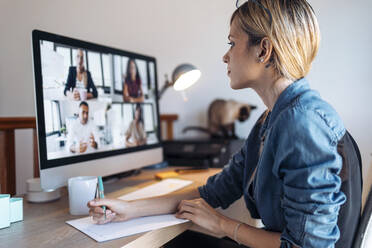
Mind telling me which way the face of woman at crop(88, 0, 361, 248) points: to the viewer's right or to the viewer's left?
to the viewer's left

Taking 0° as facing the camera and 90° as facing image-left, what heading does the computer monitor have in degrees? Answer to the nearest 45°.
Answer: approximately 315°

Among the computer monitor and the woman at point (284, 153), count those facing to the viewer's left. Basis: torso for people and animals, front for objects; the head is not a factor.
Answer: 1

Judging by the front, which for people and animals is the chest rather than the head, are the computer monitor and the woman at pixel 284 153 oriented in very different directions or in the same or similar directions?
very different directions

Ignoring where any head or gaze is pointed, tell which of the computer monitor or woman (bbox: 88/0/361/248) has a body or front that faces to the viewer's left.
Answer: the woman

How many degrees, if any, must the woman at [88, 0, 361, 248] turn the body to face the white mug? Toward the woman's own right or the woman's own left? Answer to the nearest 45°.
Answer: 0° — they already face it

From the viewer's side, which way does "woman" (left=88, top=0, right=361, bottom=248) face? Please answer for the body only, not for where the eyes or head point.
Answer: to the viewer's left

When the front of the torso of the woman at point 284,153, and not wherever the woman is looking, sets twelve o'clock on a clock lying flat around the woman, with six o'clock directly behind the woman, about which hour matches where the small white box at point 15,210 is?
The small white box is roughly at 12 o'clock from the woman.
